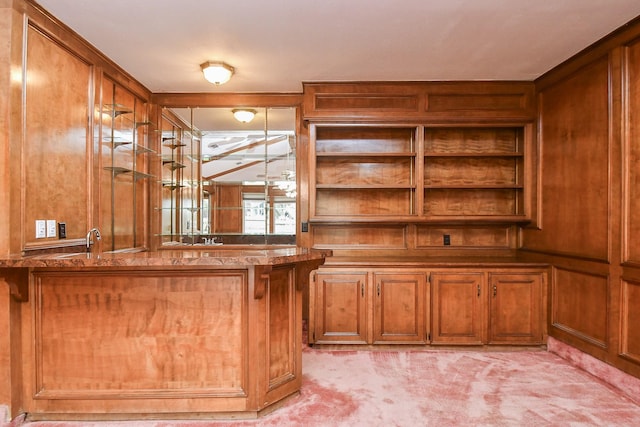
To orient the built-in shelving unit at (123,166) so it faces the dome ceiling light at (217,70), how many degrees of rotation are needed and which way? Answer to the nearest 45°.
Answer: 0° — it already faces it

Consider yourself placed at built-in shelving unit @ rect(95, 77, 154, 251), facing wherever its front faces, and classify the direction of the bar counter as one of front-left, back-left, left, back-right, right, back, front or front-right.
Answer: front-right

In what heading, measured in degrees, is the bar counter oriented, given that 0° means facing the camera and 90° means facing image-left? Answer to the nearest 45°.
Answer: approximately 0°

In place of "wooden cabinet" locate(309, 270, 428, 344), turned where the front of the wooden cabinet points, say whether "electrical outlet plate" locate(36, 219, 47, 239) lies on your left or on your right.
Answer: on your right

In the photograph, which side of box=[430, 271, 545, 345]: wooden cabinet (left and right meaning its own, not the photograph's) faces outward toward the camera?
front

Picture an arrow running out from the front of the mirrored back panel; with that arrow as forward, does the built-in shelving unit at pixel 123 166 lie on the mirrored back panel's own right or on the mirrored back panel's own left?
on the mirrored back panel's own right

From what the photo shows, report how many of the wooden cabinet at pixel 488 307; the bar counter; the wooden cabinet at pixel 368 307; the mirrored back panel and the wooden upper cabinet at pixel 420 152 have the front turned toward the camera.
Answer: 5

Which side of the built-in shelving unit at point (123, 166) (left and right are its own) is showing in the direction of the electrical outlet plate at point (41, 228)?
right

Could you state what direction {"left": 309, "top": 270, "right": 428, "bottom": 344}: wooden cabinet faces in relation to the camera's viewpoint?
facing the viewer

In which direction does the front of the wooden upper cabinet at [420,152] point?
toward the camera

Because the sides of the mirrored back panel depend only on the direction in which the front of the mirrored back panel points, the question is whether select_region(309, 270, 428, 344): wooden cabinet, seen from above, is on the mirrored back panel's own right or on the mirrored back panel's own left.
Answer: on the mirrored back panel's own left

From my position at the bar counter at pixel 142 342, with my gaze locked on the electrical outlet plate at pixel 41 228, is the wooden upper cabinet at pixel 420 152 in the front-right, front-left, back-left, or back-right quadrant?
back-right

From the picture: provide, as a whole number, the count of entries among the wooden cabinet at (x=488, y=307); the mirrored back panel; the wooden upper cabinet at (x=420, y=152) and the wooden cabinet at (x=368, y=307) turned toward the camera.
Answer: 4

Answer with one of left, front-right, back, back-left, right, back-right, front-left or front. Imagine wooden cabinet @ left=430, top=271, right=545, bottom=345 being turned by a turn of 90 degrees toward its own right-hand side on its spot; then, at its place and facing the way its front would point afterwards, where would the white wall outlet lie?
front-left
